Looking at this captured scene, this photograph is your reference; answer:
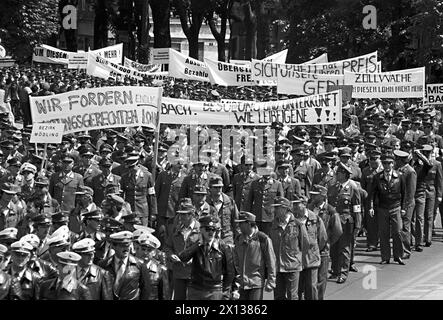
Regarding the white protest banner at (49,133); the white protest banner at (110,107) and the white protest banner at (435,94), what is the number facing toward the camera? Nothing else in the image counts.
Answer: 3

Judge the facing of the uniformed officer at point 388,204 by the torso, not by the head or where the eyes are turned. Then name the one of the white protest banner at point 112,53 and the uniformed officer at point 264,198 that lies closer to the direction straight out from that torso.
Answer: the uniformed officer

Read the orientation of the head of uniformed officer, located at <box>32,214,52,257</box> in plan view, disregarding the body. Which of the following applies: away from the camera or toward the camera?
toward the camera

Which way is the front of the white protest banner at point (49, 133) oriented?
toward the camera

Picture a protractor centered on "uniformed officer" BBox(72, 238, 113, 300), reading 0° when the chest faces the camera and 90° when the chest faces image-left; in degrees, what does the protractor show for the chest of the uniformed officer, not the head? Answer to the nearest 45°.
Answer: approximately 45°

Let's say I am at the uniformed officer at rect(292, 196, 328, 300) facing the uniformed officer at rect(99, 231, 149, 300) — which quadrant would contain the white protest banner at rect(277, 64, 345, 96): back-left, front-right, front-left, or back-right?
back-right

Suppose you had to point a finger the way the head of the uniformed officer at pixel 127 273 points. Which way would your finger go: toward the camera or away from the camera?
toward the camera

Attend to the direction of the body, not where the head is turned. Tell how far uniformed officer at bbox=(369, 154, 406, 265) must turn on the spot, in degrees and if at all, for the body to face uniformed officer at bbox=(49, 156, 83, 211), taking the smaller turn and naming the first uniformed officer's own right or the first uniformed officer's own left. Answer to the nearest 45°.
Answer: approximately 90° to the first uniformed officer's own right

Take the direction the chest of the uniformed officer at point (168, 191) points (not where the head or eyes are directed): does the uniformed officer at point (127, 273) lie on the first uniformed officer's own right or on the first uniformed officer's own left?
on the first uniformed officer's own right

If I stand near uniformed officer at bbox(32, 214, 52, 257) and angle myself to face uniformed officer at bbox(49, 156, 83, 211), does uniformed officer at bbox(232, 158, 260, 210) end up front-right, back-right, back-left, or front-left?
front-right

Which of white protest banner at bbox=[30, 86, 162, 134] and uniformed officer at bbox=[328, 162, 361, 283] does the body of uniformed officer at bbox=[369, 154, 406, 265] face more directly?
the uniformed officer

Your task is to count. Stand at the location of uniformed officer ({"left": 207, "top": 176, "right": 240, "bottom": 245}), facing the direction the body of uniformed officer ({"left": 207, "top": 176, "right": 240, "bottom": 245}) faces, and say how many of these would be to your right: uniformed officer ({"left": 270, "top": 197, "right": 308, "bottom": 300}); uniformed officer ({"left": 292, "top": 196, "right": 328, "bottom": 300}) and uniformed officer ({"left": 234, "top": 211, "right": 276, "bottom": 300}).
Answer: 0

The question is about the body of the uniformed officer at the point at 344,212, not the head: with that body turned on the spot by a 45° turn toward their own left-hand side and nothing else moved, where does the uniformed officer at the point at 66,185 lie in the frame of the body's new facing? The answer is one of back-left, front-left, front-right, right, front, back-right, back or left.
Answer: right

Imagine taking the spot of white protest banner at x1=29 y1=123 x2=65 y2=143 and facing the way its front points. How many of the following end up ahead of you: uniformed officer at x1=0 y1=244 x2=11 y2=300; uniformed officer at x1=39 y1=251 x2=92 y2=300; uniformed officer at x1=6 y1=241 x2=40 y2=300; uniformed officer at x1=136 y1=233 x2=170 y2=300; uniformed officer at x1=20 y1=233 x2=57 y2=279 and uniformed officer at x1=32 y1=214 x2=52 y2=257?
6

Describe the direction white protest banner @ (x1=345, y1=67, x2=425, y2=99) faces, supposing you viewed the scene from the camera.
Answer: facing the viewer

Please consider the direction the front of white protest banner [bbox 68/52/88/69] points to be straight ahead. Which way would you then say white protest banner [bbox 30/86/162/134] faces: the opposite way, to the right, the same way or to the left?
the same way
